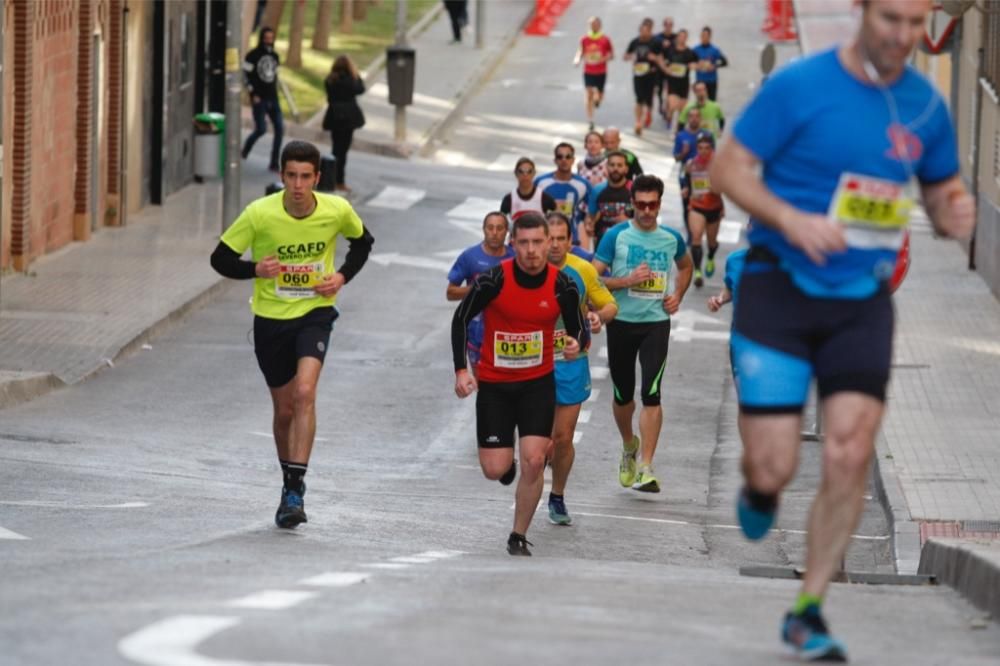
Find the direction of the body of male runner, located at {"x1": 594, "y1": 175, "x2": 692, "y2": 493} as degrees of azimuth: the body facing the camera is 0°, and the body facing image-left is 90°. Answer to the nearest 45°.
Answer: approximately 0°

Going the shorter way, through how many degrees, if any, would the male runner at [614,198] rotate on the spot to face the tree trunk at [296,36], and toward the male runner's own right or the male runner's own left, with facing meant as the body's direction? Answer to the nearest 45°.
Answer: approximately 180°

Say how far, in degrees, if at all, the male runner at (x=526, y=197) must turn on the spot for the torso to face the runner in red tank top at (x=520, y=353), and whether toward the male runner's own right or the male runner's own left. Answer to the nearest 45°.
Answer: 0° — they already face them

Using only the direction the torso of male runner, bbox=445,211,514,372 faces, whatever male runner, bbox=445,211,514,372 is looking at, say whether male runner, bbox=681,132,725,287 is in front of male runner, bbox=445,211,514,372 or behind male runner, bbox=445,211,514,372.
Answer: behind

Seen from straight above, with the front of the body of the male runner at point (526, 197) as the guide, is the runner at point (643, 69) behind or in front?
behind

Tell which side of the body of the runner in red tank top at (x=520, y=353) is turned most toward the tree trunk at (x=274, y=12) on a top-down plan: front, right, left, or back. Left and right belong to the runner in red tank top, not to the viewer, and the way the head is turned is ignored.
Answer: back

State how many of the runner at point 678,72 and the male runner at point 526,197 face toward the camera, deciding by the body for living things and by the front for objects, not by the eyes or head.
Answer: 2
